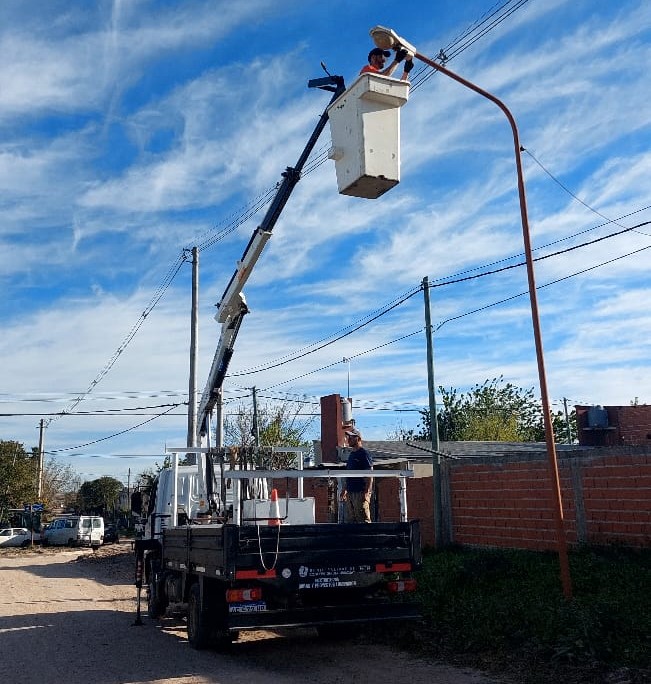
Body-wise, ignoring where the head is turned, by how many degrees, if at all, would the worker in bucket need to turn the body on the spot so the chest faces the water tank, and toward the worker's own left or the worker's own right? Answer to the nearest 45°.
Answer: approximately 90° to the worker's own left

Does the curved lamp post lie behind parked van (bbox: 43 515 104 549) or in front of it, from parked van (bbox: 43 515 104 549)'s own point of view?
behind

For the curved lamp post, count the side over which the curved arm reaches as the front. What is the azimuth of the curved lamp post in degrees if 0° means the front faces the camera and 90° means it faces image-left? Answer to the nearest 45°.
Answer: approximately 90°

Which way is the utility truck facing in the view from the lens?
facing away from the viewer and to the left of the viewer

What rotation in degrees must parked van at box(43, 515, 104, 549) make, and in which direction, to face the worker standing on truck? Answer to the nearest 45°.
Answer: approximately 135° to its left

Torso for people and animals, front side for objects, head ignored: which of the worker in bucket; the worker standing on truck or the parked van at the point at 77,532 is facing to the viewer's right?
the worker in bucket

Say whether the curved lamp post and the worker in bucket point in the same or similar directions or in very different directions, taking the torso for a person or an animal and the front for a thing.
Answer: very different directions

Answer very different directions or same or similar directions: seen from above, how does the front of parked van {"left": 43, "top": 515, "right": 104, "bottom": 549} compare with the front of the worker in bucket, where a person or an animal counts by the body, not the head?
very different directions

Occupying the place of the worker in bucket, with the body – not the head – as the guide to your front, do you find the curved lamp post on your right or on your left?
on your left
